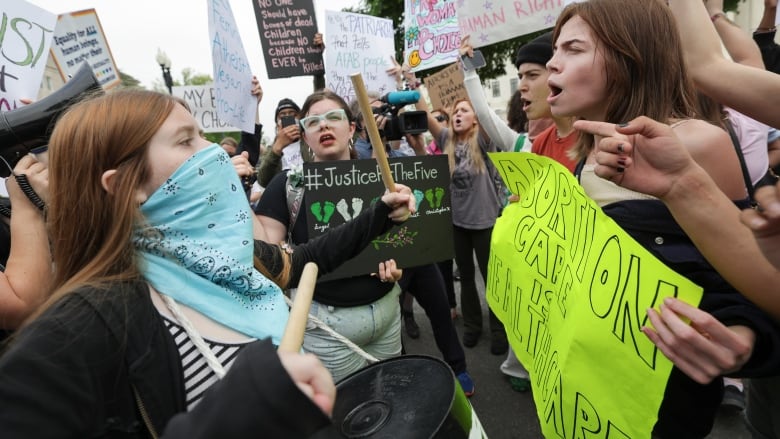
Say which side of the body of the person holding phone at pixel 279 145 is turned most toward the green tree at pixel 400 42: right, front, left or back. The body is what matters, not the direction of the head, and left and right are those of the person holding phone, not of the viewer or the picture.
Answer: back

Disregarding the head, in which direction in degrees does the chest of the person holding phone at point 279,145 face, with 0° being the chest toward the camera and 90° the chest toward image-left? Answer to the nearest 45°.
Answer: approximately 0°

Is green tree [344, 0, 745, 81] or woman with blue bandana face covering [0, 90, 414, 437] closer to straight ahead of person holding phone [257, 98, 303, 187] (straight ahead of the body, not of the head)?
the woman with blue bandana face covering

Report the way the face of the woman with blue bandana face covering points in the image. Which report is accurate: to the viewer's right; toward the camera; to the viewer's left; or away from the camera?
to the viewer's right

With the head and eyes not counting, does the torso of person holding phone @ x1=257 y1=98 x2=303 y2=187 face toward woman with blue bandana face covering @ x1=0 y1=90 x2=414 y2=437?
yes
